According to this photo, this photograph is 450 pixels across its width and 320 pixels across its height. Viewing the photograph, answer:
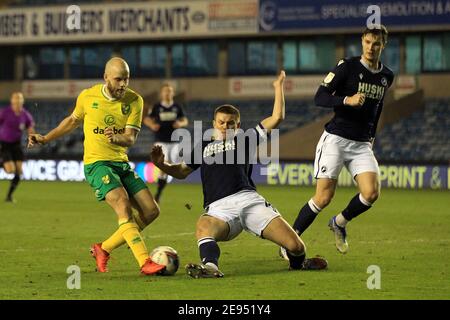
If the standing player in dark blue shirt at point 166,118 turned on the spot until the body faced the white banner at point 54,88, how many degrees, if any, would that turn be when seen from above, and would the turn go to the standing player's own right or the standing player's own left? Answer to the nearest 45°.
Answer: approximately 180°

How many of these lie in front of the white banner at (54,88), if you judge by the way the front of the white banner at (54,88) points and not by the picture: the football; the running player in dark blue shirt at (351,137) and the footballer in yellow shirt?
3

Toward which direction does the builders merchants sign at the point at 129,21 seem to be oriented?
toward the camera

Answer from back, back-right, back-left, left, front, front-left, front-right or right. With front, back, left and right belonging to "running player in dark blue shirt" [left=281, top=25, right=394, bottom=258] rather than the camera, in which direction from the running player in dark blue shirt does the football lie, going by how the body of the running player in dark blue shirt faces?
right

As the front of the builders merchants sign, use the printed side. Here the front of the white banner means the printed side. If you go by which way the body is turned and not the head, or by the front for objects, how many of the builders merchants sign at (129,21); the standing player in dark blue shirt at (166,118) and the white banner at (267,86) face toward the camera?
3

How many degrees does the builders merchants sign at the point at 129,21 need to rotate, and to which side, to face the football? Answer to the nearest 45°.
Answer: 0° — it already faces it

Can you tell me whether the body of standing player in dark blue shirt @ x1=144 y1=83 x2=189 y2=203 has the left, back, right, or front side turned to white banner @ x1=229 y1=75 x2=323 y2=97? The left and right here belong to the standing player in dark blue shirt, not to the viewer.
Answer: back

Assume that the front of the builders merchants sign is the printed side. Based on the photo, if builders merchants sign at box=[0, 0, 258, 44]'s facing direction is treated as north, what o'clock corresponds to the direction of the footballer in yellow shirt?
The footballer in yellow shirt is roughly at 12 o'clock from the builders merchants sign.

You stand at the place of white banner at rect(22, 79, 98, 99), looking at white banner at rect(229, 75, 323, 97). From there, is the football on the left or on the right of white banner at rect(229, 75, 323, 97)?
right

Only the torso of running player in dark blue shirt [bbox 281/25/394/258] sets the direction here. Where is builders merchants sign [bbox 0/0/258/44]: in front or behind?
behind

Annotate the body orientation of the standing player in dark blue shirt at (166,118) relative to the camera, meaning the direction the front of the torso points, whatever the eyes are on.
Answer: toward the camera

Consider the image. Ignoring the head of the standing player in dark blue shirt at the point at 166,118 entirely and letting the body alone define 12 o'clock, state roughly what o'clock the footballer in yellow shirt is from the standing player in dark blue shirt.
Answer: The footballer in yellow shirt is roughly at 12 o'clock from the standing player in dark blue shirt.

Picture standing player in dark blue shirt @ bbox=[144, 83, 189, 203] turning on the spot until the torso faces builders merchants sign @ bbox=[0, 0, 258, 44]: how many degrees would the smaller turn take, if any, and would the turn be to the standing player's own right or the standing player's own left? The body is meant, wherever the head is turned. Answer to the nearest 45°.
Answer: approximately 180°

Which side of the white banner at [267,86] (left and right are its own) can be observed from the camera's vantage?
front

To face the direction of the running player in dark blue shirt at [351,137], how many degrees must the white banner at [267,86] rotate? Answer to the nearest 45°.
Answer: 0° — it already faces them

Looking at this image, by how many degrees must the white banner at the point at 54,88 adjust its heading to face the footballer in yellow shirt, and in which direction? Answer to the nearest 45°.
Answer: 0° — it already faces them

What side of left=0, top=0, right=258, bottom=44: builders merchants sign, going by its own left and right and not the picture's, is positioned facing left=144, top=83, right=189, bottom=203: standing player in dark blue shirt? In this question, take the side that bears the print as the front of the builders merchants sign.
front
